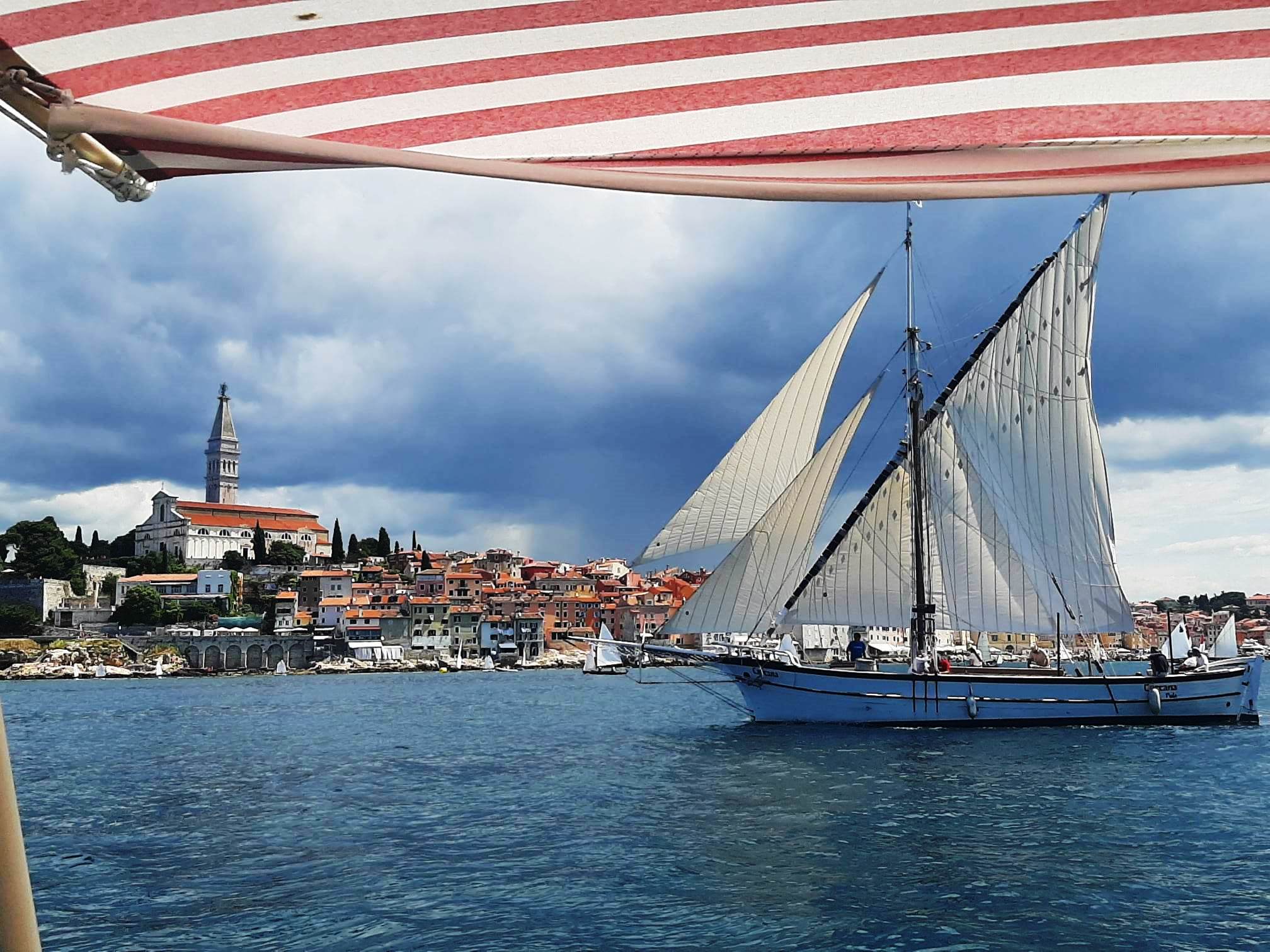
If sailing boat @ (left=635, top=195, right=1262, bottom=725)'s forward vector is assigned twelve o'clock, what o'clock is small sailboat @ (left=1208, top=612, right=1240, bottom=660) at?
The small sailboat is roughly at 4 o'clock from the sailing boat.

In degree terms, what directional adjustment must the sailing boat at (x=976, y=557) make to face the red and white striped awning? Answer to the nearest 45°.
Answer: approximately 90° to its left

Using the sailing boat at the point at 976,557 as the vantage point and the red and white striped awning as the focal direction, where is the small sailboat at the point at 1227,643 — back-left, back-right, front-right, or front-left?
back-left

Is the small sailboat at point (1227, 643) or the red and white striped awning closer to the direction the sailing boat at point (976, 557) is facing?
the red and white striped awning

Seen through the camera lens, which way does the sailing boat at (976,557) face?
facing to the left of the viewer

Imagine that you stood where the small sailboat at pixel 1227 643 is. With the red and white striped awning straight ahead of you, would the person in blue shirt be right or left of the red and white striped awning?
right
